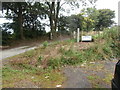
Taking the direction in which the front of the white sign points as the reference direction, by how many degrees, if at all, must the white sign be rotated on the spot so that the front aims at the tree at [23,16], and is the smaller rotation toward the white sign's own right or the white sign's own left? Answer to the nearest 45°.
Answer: approximately 135° to the white sign's own right

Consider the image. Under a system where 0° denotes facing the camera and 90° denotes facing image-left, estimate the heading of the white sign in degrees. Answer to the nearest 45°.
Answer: approximately 0°

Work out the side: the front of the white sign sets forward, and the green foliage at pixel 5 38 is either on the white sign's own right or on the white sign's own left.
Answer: on the white sign's own right

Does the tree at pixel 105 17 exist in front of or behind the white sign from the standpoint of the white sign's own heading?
behind
